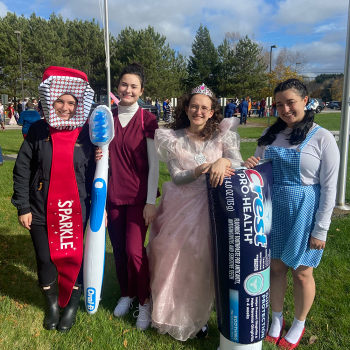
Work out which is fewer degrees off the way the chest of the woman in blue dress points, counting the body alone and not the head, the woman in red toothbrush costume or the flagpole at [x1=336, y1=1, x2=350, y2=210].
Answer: the woman in red toothbrush costume

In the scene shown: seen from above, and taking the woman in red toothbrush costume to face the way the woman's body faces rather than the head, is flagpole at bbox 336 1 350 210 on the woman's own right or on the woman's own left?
on the woman's own left

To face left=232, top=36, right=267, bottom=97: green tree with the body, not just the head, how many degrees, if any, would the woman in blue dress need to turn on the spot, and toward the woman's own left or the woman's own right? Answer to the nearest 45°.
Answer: approximately 135° to the woman's own right

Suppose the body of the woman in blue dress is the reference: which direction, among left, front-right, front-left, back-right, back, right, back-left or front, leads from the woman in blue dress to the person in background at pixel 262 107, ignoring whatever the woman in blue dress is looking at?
back-right

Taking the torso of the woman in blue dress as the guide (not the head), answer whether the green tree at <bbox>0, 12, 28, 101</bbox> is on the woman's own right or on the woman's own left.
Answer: on the woman's own right

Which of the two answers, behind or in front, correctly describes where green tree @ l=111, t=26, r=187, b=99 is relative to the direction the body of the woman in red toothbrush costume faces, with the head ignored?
behind

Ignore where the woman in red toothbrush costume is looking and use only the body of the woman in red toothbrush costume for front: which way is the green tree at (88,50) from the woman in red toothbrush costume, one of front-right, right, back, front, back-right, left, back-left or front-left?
back
